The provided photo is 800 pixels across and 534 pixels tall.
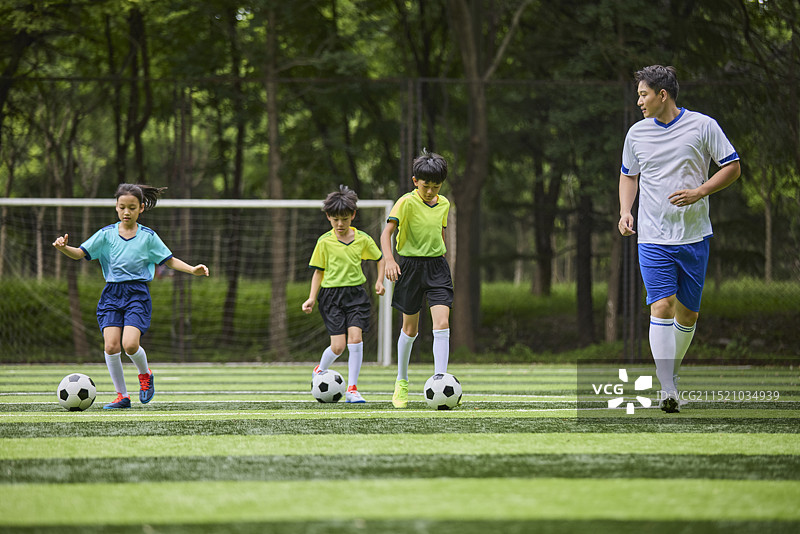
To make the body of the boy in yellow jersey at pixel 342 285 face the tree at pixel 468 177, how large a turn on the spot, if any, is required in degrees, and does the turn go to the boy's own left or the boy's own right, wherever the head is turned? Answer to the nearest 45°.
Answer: approximately 180°

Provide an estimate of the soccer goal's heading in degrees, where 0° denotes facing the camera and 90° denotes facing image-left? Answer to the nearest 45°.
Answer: approximately 0°

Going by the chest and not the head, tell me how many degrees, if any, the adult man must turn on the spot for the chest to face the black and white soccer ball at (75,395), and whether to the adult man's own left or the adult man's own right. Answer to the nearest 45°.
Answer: approximately 90° to the adult man's own right

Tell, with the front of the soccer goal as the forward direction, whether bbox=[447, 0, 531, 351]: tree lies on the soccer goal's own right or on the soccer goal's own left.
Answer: on the soccer goal's own left

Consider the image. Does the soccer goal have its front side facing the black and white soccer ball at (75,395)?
yes

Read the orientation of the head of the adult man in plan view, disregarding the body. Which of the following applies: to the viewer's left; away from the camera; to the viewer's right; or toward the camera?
to the viewer's left
